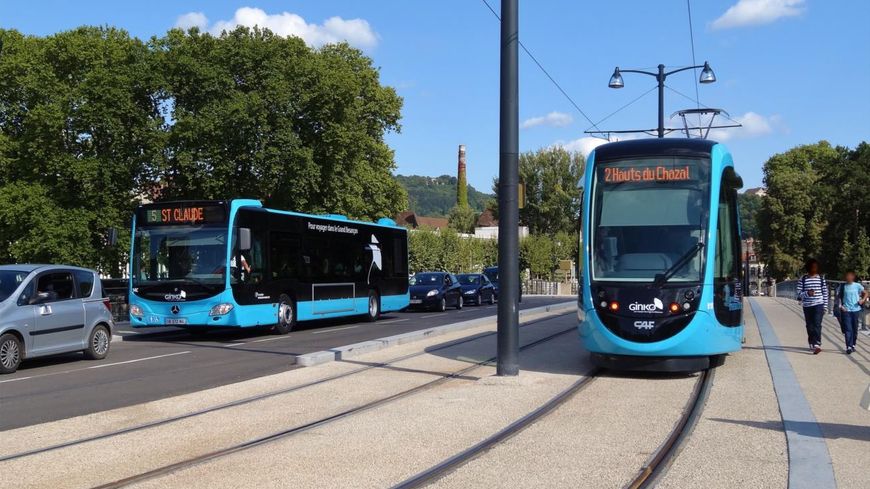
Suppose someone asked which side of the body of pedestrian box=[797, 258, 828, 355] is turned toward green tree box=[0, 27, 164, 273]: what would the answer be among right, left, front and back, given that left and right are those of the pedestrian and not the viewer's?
right

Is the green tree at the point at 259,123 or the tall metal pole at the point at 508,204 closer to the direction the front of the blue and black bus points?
the tall metal pole

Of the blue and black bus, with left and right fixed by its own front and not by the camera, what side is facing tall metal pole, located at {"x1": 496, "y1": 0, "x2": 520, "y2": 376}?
left

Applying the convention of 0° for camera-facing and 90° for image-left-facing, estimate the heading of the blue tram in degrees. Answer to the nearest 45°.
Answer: approximately 0°

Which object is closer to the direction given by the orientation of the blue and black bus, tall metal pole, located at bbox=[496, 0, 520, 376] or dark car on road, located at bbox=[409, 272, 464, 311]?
the tall metal pole

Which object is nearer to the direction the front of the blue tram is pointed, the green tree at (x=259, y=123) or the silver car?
the silver car

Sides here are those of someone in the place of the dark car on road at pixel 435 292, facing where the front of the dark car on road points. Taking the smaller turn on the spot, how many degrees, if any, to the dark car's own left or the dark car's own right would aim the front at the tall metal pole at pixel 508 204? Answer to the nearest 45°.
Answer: approximately 45° to the dark car's own left

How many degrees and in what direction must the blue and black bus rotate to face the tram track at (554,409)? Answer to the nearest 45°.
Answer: approximately 45° to its left

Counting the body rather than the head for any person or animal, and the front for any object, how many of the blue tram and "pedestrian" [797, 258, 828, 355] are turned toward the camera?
2

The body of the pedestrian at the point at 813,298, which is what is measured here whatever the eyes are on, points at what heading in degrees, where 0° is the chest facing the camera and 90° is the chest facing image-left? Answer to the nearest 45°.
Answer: approximately 0°
